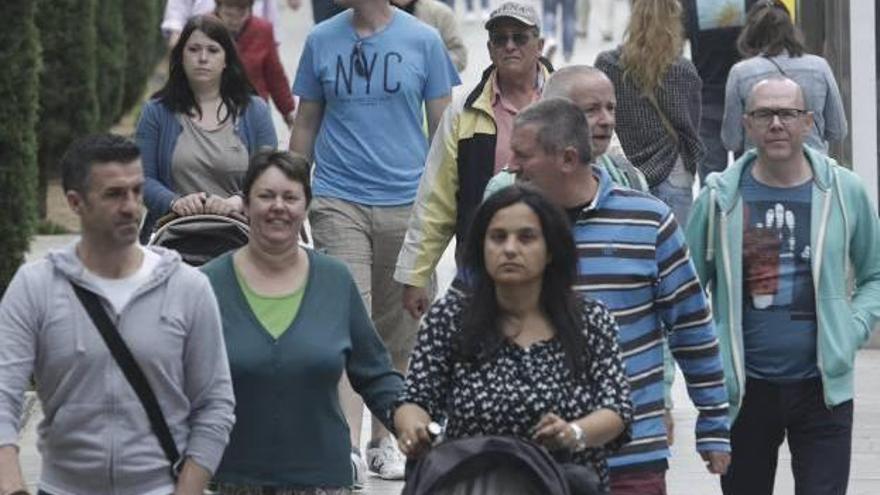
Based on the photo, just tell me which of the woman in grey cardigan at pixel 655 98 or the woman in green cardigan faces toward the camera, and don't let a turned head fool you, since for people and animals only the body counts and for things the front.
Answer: the woman in green cardigan

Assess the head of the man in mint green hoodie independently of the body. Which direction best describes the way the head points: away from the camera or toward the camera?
toward the camera

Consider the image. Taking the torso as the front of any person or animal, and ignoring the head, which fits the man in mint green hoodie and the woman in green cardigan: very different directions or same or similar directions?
same or similar directions

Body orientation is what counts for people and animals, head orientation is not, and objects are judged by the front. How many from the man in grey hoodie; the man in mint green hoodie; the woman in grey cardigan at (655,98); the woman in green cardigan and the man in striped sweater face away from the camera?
1

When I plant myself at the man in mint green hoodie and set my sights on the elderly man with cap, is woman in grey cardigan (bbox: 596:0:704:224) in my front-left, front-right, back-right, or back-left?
front-right

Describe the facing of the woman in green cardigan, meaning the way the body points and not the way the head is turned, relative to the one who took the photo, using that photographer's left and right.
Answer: facing the viewer

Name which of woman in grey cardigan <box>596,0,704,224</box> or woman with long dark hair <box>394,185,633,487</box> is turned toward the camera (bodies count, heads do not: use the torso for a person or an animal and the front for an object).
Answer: the woman with long dark hair

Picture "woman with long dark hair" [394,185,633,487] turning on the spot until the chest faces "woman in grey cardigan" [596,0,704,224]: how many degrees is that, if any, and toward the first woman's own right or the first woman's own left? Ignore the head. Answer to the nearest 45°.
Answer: approximately 180°

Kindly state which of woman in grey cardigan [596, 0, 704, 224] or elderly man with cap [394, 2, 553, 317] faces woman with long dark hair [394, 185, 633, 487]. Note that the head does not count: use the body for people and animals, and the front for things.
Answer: the elderly man with cap

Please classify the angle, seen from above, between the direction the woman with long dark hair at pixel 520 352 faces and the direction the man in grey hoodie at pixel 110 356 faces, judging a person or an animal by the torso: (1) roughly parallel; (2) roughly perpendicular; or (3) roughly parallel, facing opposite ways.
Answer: roughly parallel

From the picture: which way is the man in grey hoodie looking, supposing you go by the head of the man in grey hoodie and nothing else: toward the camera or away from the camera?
toward the camera

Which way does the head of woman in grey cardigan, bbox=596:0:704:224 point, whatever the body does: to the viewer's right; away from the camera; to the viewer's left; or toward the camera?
away from the camera

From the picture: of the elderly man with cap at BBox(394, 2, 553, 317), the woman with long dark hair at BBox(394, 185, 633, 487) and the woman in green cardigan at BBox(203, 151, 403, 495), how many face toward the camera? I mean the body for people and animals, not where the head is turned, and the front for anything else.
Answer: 3
